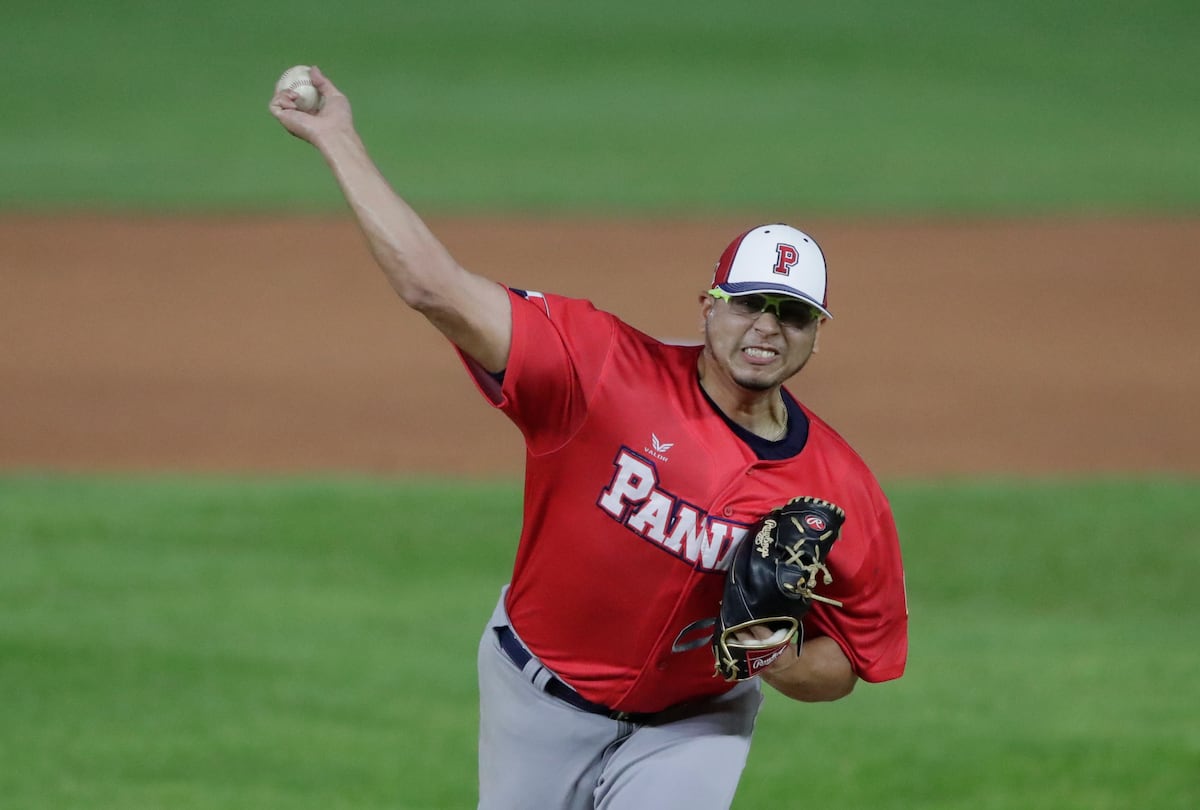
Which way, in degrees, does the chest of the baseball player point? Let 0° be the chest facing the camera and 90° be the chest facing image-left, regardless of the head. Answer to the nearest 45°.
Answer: approximately 0°
